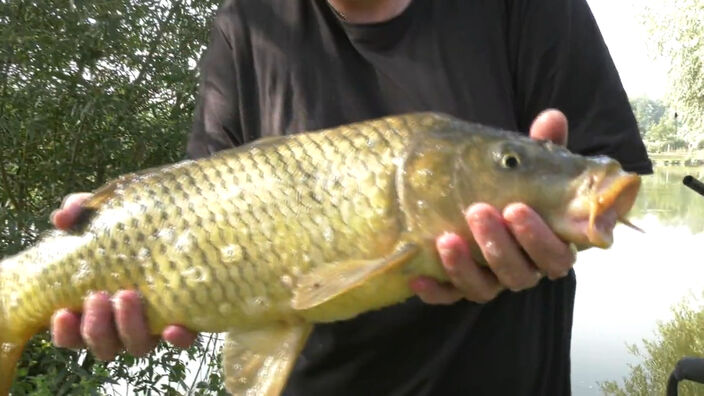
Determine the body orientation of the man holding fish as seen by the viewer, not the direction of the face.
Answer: toward the camera

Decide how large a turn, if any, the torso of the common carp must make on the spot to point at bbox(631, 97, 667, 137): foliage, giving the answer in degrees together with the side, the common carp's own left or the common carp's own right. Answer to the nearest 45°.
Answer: approximately 45° to the common carp's own left

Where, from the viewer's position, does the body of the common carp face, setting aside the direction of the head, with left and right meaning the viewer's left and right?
facing to the right of the viewer

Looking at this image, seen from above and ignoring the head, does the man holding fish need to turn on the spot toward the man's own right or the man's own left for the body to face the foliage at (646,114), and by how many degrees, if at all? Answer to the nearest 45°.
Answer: approximately 135° to the man's own left

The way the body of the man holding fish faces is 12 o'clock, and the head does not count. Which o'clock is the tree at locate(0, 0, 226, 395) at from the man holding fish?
The tree is roughly at 5 o'clock from the man holding fish.

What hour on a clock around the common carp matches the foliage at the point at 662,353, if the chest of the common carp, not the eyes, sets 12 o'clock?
The foliage is roughly at 10 o'clock from the common carp.

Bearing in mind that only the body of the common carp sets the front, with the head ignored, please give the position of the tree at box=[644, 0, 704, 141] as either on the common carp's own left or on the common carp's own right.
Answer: on the common carp's own left

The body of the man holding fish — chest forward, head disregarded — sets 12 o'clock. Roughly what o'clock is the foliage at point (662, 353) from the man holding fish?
The foliage is roughly at 7 o'clock from the man holding fish.

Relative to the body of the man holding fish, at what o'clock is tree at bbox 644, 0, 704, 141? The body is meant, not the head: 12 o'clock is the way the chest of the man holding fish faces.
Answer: The tree is roughly at 7 o'clock from the man holding fish.
